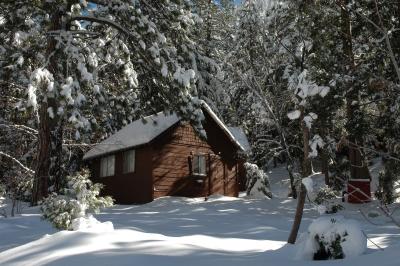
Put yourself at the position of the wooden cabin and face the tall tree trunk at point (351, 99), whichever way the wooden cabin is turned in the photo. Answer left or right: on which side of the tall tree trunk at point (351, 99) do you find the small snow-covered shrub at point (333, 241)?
right
